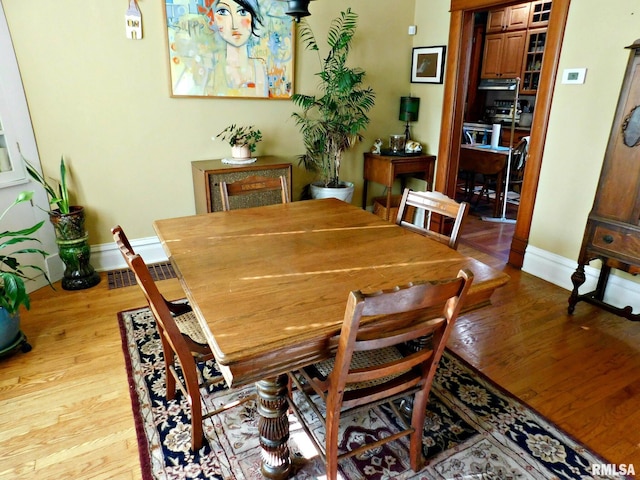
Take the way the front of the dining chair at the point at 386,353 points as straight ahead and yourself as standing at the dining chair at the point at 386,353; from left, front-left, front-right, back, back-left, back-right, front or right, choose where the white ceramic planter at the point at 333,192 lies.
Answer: front-right

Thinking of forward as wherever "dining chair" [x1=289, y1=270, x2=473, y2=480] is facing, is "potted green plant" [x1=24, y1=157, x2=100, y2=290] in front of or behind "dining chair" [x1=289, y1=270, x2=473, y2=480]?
in front

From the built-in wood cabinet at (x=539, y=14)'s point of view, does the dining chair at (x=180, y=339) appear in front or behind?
in front

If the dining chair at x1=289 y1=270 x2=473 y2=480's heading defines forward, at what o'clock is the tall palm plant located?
The tall palm plant is roughly at 1 o'clock from the dining chair.

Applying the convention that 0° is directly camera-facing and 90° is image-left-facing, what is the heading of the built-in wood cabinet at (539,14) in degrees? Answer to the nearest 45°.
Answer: approximately 45°

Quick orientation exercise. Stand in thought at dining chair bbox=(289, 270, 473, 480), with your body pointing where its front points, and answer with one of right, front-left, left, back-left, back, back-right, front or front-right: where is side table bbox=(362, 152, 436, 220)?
front-right

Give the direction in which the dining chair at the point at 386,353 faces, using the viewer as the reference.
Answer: facing away from the viewer and to the left of the viewer

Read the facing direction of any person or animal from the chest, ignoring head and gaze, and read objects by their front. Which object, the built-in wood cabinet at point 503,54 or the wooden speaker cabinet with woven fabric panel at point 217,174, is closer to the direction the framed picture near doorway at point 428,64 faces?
the wooden speaker cabinet with woven fabric panel

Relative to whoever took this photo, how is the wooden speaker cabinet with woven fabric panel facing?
facing the viewer and to the right of the viewer

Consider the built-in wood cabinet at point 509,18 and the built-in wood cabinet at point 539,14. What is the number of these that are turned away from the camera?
0

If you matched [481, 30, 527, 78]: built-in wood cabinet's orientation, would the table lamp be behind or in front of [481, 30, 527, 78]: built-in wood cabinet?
in front

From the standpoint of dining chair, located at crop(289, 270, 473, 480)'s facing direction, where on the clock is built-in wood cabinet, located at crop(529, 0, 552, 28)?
The built-in wood cabinet is roughly at 2 o'clock from the dining chair.

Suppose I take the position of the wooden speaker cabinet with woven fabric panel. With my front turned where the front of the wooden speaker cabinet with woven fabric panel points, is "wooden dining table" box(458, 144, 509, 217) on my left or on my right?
on my left
